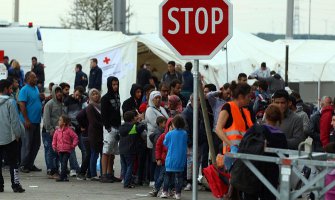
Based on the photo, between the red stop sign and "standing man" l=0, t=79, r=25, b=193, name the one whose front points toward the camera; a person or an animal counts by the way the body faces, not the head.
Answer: the red stop sign

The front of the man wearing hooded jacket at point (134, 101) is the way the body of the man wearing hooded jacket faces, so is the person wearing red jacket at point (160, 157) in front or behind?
in front

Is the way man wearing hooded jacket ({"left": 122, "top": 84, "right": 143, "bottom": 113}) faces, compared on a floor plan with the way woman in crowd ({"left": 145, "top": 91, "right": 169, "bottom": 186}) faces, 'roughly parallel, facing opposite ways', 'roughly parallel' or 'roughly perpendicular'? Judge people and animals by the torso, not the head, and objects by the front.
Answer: roughly parallel

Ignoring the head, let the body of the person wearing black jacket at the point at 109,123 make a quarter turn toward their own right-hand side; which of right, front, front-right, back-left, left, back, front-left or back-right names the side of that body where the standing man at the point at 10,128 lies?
front

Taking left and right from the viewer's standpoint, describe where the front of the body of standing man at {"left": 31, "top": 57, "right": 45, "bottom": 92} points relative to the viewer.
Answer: facing the viewer and to the left of the viewer

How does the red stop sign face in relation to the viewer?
toward the camera

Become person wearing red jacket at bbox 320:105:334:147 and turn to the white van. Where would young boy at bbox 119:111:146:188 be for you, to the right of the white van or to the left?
left
